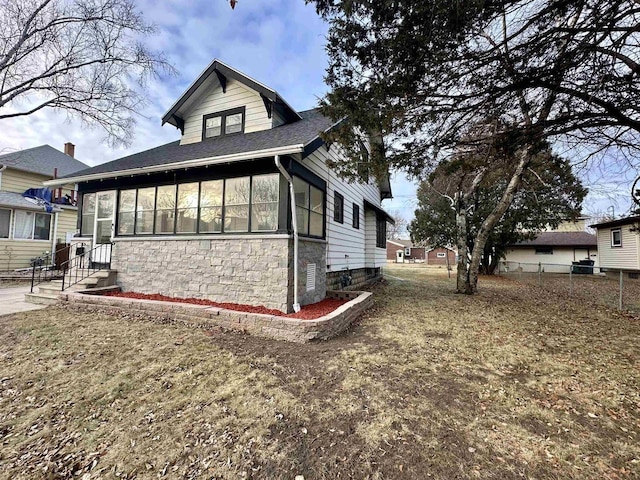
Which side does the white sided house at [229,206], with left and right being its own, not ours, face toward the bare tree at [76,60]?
right

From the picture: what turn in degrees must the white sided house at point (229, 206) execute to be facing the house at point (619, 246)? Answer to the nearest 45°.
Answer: approximately 135° to its left

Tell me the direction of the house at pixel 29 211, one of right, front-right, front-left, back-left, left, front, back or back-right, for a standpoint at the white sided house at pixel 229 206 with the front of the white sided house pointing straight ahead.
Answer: right

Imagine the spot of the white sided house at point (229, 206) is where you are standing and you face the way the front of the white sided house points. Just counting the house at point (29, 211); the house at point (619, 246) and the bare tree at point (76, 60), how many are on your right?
2

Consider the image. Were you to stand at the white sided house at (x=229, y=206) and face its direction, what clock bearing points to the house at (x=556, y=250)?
The house is roughly at 7 o'clock from the white sided house.

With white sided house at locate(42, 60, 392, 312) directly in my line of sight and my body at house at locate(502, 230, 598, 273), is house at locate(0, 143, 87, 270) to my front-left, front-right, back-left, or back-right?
front-right

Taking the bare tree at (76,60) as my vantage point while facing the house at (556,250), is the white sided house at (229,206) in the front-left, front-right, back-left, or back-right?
front-right

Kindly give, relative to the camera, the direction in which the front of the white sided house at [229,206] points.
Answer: facing the viewer and to the left of the viewer
